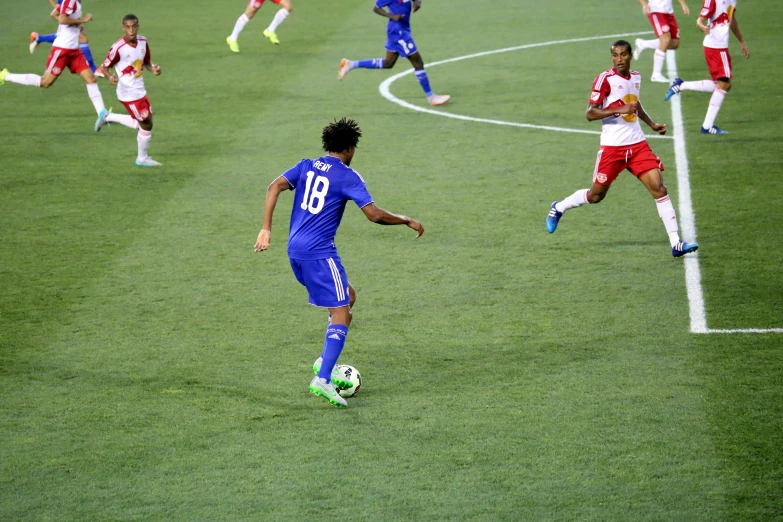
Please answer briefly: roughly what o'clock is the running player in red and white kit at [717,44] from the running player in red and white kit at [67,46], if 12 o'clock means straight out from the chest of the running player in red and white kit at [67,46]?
the running player in red and white kit at [717,44] is roughly at 1 o'clock from the running player in red and white kit at [67,46].

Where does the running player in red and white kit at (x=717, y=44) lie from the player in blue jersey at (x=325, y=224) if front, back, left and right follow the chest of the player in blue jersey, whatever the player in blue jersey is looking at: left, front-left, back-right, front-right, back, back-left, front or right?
front

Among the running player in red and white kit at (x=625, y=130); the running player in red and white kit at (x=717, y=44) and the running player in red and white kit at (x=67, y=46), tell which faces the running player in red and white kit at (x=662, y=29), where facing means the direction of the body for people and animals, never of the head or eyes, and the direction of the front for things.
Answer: the running player in red and white kit at (x=67, y=46)

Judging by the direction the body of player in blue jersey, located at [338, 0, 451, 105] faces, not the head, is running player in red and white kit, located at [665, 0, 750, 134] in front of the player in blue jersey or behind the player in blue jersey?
in front

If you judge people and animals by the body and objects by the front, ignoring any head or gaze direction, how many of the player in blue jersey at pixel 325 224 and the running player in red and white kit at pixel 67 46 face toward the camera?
0

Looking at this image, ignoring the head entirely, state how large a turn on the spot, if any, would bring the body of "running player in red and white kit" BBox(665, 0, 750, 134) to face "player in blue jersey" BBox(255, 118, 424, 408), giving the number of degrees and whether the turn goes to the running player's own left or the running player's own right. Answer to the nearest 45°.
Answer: approximately 45° to the running player's own right

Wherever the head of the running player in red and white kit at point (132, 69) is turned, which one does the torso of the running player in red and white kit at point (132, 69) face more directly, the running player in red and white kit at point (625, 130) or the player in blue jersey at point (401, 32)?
the running player in red and white kit

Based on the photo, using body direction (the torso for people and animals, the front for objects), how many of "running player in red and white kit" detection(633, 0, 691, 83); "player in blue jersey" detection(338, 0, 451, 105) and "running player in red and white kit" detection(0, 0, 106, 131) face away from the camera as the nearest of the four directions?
0

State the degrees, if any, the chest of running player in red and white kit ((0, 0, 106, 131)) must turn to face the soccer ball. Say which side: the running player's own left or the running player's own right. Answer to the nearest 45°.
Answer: approximately 90° to the running player's own right

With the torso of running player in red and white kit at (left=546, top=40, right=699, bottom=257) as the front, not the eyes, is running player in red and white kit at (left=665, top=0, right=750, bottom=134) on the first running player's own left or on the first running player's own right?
on the first running player's own left

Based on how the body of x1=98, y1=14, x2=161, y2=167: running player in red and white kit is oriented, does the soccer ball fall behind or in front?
in front

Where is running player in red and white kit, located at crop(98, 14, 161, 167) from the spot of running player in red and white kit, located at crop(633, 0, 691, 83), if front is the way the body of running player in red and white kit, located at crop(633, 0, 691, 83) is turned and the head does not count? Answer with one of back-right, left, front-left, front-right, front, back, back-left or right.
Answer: right

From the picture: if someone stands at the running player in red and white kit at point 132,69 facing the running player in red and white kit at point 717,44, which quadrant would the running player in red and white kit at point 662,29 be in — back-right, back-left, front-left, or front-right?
front-left
